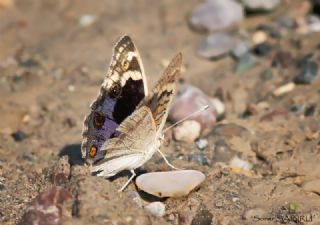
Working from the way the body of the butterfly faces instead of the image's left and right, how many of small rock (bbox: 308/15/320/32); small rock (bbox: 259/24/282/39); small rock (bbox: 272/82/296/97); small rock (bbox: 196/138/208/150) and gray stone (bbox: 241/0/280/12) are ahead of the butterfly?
5

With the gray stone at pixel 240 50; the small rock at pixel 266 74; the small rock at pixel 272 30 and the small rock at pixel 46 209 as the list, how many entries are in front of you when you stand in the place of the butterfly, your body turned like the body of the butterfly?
3

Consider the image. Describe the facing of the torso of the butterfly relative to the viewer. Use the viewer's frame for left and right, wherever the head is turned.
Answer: facing away from the viewer and to the right of the viewer

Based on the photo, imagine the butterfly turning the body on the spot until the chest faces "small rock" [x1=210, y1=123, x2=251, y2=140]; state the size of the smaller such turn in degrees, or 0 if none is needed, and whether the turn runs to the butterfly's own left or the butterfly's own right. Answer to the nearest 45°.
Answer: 0° — it already faces it

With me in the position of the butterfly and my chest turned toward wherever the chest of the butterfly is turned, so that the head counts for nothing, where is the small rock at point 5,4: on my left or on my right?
on my left

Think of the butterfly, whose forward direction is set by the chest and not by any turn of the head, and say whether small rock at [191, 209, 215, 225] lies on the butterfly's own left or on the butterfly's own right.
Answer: on the butterfly's own right

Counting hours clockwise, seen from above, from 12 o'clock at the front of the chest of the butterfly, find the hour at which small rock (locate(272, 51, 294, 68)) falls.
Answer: The small rock is roughly at 12 o'clock from the butterfly.

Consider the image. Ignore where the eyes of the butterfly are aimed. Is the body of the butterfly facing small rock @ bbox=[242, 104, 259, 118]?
yes

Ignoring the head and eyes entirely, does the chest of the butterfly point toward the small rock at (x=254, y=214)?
no

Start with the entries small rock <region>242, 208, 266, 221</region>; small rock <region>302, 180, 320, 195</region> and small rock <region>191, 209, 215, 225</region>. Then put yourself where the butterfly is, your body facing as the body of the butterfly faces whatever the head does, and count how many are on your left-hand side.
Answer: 0

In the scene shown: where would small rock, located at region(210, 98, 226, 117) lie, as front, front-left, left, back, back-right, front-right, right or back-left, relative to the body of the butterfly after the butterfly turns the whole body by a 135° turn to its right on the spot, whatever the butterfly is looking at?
back-left

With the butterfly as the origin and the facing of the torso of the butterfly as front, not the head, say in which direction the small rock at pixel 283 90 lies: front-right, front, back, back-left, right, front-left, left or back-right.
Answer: front

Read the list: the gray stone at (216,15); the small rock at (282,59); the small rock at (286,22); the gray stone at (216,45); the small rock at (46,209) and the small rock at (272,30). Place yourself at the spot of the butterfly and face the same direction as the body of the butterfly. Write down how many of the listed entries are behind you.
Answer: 1

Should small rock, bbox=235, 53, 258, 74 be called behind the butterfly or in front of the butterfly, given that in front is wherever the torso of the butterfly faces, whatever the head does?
in front

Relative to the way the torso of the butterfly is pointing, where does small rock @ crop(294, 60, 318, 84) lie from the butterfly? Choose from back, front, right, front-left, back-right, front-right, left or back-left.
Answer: front

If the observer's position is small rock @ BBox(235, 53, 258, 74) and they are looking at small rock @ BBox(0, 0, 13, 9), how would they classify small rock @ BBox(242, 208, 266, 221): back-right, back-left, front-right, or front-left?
back-left

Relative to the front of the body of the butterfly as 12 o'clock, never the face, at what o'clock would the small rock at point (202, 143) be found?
The small rock is roughly at 12 o'clock from the butterfly.

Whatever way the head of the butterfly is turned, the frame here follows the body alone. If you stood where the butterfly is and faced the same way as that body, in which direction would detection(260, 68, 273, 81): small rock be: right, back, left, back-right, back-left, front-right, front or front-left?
front

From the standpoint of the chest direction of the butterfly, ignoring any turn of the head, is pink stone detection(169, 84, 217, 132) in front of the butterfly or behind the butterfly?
in front
